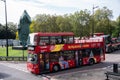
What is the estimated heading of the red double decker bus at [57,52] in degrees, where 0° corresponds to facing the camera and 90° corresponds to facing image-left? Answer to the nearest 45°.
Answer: approximately 45°
